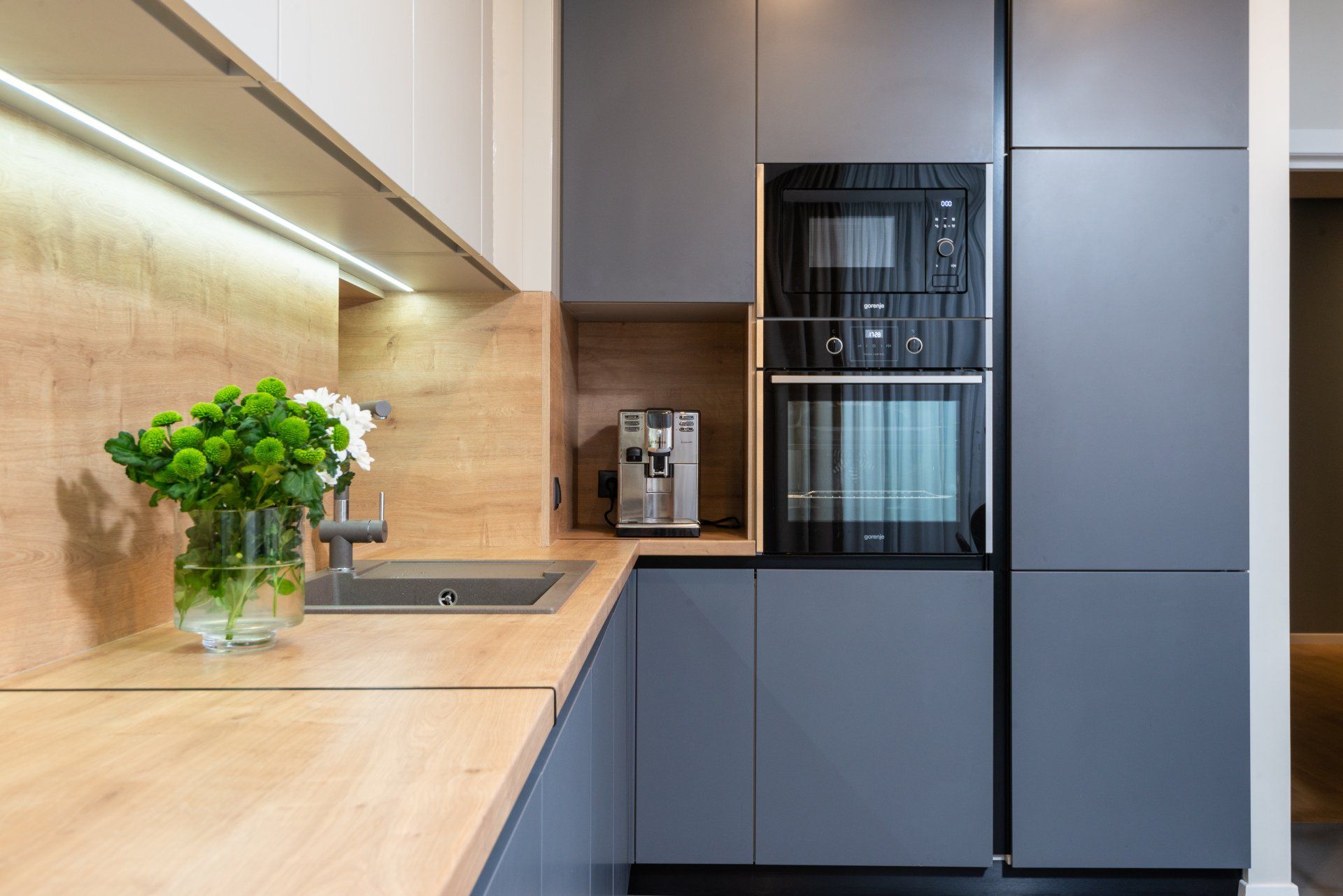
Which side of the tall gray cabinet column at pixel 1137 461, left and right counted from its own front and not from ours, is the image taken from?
front

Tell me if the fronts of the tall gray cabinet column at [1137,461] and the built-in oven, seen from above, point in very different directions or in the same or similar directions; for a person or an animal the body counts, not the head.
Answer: same or similar directions

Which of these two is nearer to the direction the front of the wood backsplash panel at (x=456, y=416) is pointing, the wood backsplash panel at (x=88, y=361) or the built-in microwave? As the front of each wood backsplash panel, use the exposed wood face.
the wood backsplash panel

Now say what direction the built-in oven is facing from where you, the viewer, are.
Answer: facing the viewer

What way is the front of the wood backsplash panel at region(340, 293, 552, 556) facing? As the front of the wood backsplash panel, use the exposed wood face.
toward the camera

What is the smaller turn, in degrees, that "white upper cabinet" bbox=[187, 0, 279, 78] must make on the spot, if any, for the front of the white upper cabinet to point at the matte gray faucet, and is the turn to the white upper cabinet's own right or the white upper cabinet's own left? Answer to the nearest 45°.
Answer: approximately 90° to the white upper cabinet's own left

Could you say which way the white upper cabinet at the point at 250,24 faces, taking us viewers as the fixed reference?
facing to the right of the viewer

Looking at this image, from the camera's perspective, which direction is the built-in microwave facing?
toward the camera

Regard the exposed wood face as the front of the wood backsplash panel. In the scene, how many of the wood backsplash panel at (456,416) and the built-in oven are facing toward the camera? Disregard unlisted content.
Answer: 2

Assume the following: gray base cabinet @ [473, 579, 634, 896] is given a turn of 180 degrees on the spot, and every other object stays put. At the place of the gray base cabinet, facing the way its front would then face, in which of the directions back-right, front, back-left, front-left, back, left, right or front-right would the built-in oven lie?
back-right

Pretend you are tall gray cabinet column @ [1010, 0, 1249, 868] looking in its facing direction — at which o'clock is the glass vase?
The glass vase is roughly at 1 o'clock from the tall gray cabinet column.

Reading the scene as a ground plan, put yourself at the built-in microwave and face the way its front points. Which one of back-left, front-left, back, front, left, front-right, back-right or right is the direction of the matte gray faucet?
front-right

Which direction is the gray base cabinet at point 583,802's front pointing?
to the viewer's right
